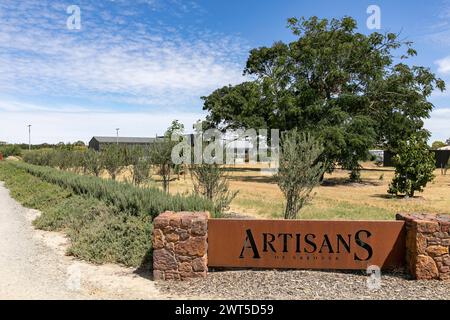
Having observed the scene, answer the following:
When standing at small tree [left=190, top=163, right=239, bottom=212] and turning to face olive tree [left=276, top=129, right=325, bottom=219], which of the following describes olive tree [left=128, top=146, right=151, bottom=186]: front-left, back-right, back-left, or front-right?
back-left

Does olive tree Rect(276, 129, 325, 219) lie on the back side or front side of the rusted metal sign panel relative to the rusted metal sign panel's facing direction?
on the back side

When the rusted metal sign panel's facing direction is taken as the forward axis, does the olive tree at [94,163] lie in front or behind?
behind

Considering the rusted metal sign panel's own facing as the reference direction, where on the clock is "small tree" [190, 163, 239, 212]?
The small tree is roughly at 5 o'clock from the rusted metal sign panel.

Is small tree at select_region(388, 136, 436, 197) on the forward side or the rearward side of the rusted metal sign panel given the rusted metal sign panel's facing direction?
on the rearward side

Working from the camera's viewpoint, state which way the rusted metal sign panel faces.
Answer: facing the viewer

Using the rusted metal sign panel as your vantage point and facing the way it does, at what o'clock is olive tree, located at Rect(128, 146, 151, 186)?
The olive tree is roughly at 5 o'clock from the rusted metal sign panel.

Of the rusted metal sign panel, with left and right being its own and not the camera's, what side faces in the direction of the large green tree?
back
